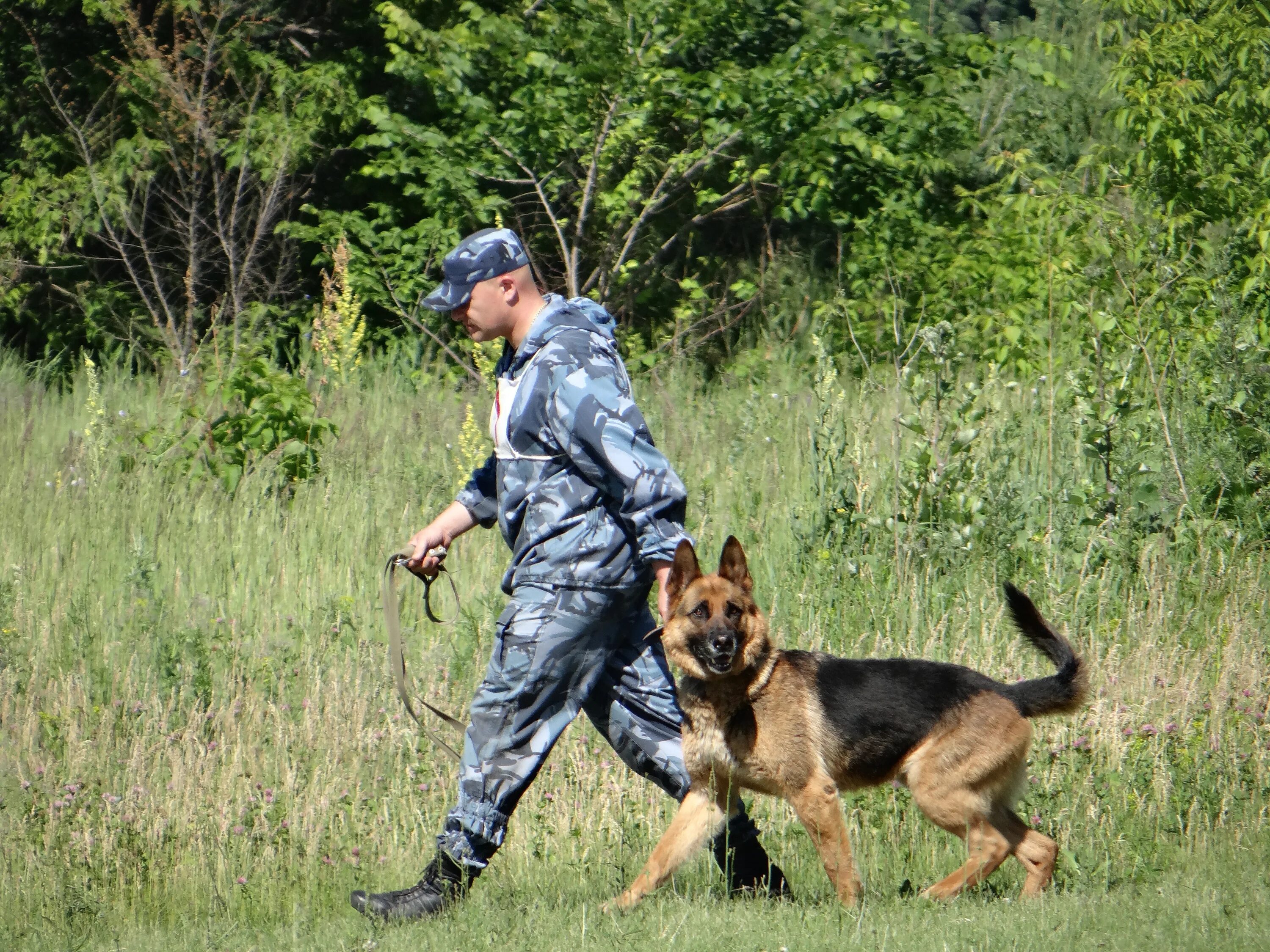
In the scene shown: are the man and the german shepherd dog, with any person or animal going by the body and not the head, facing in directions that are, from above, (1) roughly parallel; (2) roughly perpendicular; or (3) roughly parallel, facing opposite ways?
roughly parallel

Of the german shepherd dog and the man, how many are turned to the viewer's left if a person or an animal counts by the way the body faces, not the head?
2

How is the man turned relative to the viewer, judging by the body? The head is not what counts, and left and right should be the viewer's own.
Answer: facing to the left of the viewer

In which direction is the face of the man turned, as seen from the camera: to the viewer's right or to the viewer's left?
to the viewer's left

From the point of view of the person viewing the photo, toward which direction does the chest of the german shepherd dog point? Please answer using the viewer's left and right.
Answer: facing to the left of the viewer

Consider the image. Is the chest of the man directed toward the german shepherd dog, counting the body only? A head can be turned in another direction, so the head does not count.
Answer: no

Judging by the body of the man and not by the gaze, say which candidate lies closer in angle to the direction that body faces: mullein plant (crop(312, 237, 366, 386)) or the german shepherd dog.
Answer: the mullein plant

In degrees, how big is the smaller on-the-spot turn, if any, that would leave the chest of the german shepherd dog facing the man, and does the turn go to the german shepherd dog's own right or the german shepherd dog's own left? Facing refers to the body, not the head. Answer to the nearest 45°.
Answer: approximately 45° to the german shepherd dog's own left
